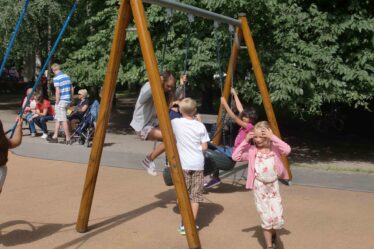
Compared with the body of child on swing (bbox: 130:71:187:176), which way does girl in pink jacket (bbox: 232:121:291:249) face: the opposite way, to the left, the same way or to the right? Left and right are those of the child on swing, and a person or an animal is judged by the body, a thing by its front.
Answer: to the right

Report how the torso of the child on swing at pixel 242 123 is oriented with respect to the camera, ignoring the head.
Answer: to the viewer's left

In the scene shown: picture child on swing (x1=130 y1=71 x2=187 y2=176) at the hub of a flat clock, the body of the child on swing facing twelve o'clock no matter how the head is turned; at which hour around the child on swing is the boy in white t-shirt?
The boy in white t-shirt is roughly at 2 o'clock from the child on swing.

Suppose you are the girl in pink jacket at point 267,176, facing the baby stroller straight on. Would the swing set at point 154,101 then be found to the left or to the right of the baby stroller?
left

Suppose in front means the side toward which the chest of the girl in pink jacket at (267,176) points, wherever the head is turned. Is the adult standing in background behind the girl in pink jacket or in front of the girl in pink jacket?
behind

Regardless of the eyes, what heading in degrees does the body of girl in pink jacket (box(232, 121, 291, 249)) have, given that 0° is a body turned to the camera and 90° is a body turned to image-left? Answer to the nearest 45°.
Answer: approximately 0°

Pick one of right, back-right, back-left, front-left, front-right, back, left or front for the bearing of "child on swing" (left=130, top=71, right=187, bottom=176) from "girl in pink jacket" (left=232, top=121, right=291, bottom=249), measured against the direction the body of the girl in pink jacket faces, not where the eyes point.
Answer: back-right

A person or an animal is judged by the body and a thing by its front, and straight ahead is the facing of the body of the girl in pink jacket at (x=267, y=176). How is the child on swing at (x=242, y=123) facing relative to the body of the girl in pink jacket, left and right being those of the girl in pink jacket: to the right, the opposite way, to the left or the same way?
to the right

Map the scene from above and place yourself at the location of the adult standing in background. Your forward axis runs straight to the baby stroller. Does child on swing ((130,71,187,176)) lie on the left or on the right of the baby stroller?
right
